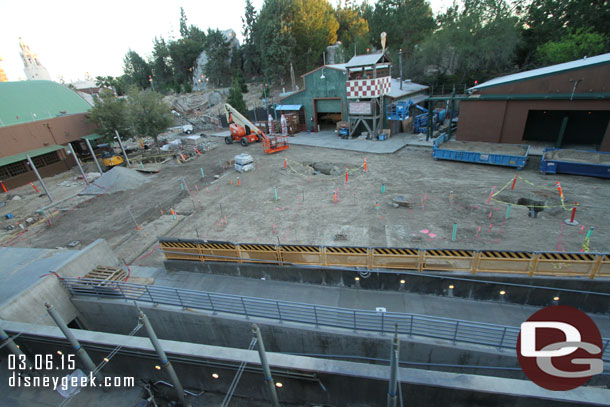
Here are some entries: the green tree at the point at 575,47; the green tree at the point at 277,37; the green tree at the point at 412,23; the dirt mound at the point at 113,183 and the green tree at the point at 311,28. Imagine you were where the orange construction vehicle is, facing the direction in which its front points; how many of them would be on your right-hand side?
1

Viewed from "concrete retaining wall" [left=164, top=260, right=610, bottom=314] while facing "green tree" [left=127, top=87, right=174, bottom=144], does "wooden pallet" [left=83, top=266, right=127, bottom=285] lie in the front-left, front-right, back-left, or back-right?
front-left

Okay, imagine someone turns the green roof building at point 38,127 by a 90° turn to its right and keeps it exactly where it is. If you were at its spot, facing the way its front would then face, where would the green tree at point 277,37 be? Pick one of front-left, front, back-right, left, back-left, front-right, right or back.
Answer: back-left

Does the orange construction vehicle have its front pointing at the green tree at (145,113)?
no

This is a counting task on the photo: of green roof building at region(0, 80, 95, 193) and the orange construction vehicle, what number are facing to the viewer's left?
0

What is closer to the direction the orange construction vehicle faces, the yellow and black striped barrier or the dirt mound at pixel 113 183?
the yellow and black striped barrier

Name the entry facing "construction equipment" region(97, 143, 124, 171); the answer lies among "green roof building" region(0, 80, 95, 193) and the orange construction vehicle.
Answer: the green roof building

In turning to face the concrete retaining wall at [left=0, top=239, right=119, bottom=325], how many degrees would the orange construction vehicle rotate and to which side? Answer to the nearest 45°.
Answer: approximately 45° to its right

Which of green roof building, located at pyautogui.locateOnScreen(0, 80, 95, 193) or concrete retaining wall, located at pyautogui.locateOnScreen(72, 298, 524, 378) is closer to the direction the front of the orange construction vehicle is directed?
the concrete retaining wall

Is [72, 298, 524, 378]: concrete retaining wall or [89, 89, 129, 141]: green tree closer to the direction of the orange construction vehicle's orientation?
the concrete retaining wall

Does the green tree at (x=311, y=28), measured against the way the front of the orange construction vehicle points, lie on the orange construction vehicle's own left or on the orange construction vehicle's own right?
on the orange construction vehicle's own left

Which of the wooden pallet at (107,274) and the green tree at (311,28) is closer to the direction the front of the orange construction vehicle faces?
the wooden pallet

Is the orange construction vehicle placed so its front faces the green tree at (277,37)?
no

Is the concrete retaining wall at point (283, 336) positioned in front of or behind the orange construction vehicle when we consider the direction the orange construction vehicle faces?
in front

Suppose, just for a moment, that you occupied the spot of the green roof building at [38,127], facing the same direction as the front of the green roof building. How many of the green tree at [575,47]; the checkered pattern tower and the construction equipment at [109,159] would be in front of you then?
3

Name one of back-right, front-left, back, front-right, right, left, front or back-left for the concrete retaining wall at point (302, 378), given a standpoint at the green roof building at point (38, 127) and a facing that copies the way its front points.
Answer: front-right
